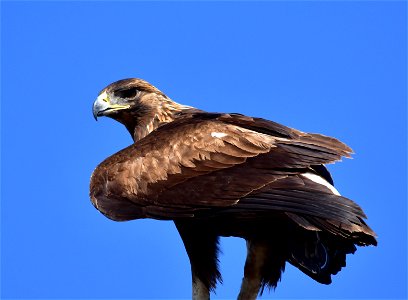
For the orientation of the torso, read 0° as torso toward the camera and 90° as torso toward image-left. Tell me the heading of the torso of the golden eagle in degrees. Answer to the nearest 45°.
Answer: approximately 90°
